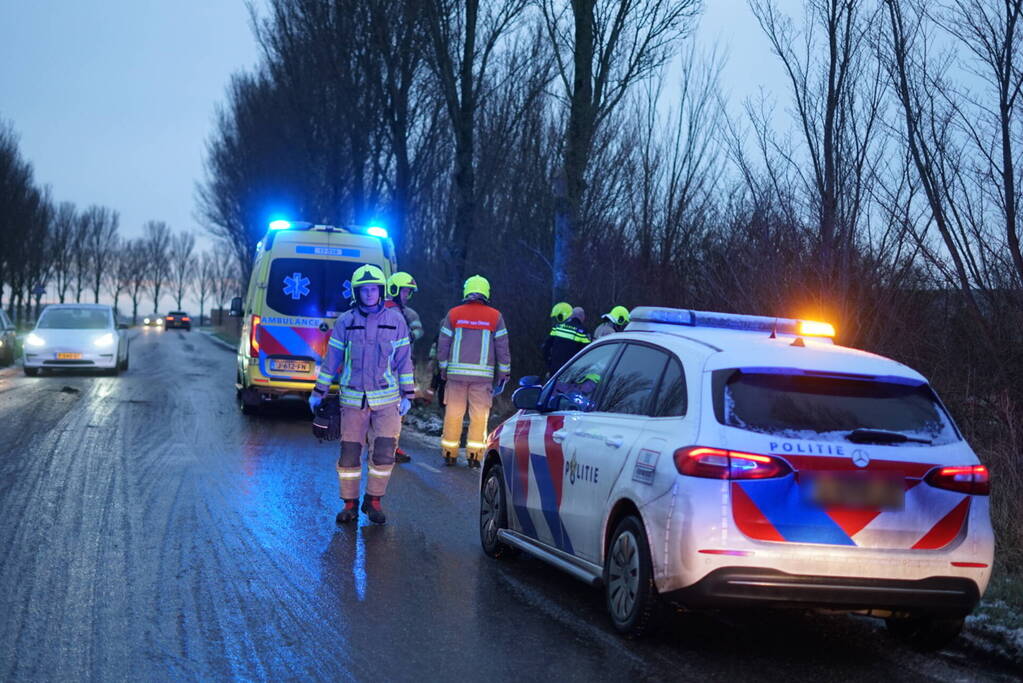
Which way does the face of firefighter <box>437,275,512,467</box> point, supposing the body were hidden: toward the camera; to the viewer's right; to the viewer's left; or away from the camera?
away from the camera

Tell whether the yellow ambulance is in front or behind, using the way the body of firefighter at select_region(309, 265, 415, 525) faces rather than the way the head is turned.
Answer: behind

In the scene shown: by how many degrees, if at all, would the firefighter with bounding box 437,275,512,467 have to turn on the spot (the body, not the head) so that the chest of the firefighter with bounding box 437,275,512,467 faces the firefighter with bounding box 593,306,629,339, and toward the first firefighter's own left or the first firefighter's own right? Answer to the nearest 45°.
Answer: approximately 45° to the first firefighter's own right

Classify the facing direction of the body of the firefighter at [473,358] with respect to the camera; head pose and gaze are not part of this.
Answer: away from the camera

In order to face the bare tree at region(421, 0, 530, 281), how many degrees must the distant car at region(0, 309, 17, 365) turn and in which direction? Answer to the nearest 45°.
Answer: approximately 45° to its left

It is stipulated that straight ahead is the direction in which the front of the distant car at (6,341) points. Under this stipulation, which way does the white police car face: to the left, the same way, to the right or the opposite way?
the opposite way

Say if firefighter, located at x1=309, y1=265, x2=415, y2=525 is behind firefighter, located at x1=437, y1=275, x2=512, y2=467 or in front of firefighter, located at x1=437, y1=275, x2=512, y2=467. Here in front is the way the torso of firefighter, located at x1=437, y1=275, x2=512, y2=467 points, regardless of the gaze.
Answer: behind

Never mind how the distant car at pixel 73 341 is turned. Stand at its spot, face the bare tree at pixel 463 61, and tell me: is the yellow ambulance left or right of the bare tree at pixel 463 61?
right

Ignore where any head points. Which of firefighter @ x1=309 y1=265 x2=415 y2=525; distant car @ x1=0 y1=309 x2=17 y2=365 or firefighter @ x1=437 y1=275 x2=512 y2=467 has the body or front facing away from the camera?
firefighter @ x1=437 y1=275 x2=512 y2=467
